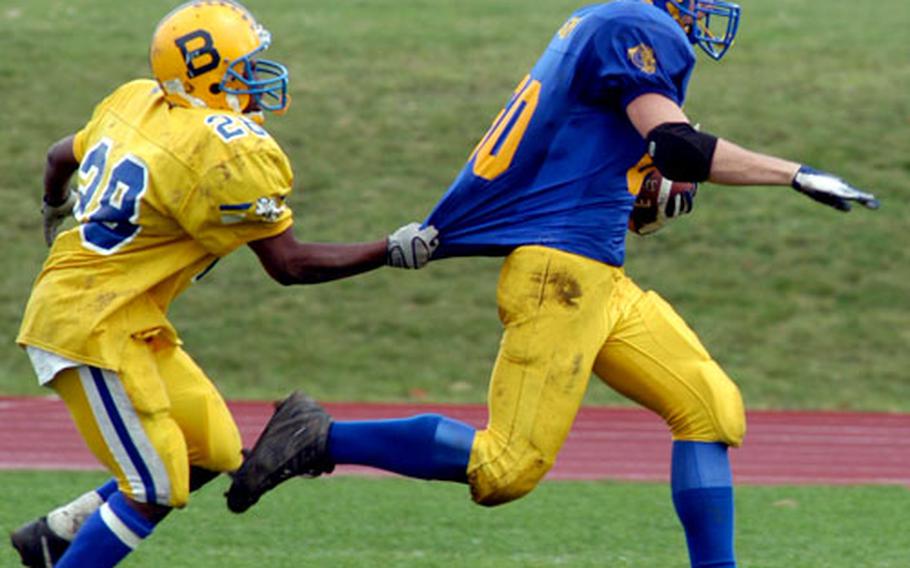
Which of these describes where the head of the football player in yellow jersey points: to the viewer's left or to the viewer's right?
to the viewer's right

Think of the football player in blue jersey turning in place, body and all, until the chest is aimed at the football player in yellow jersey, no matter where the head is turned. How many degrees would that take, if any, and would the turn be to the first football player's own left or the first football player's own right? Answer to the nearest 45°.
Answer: approximately 180°

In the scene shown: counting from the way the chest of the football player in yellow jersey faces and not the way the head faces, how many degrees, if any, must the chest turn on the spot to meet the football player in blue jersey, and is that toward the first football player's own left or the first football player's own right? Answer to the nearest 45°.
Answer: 0° — they already face them

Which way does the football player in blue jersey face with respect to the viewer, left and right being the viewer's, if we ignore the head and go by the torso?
facing to the right of the viewer

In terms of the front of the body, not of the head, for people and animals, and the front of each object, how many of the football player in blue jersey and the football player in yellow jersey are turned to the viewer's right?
2

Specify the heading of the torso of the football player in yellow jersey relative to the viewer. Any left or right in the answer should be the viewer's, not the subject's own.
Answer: facing to the right of the viewer
